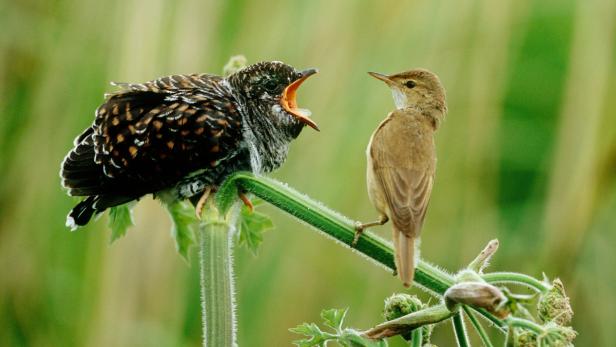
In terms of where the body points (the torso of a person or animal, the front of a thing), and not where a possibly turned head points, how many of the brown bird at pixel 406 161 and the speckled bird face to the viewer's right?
1

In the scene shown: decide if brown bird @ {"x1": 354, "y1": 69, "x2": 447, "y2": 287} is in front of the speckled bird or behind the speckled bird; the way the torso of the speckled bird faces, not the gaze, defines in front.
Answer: in front

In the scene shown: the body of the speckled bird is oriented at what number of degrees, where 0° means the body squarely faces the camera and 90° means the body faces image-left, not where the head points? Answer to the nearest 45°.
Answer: approximately 270°

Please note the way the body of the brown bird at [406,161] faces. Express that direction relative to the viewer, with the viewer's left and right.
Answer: facing away from the viewer and to the left of the viewer

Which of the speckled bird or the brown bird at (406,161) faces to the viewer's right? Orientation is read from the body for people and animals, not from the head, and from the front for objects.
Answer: the speckled bird

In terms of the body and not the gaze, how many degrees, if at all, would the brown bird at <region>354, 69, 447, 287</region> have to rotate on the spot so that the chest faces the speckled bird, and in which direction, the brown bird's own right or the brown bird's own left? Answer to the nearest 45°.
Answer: approximately 45° to the brown bird's own left

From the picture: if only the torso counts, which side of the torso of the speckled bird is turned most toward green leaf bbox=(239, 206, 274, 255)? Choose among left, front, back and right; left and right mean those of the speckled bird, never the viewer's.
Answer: front

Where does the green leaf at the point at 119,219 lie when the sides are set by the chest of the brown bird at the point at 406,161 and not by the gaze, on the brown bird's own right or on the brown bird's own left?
on the brown bird's own left
